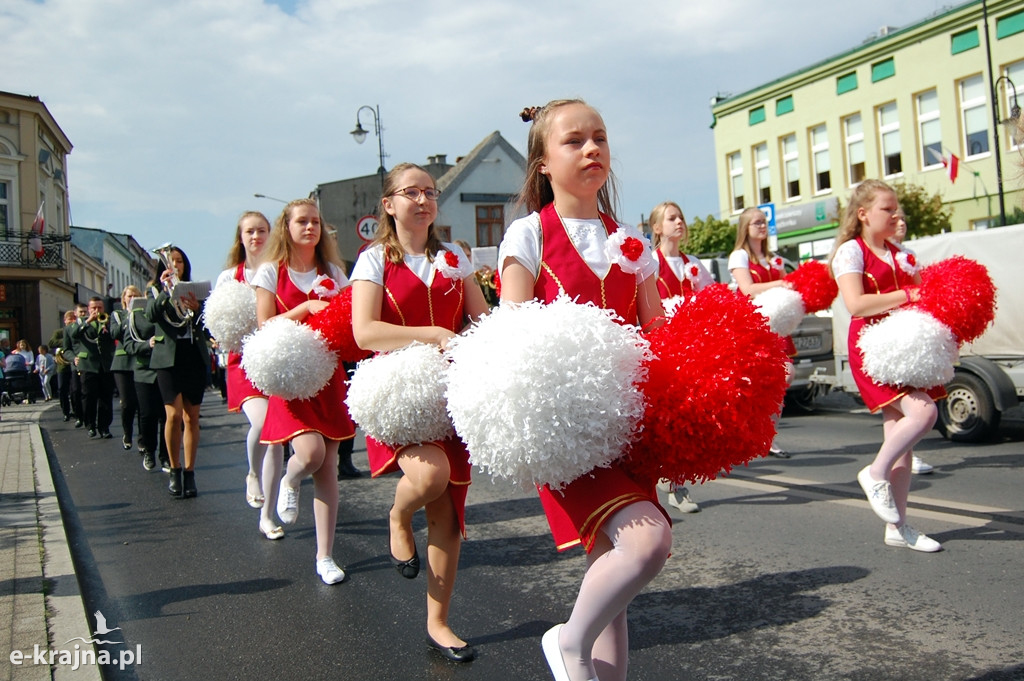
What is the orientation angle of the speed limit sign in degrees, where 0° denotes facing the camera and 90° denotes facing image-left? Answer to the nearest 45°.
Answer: approximately 0°

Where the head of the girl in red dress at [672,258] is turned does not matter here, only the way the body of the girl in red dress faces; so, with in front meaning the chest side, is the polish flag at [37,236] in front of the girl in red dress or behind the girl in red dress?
behind

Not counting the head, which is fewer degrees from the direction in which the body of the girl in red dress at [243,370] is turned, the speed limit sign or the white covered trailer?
the white covered trailer

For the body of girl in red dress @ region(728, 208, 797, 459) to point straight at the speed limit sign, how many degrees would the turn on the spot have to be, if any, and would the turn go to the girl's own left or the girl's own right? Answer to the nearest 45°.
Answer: approximately 180°

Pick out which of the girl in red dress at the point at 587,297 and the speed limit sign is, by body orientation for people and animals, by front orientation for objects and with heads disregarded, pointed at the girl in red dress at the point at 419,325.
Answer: the speed limit sign

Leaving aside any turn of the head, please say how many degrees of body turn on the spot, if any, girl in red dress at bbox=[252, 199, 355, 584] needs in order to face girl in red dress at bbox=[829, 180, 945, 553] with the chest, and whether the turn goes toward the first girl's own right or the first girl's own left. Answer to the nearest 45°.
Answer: approximately 45° to the first girl's own left

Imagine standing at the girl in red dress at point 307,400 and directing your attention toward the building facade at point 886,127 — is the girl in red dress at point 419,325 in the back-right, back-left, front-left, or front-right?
back-right

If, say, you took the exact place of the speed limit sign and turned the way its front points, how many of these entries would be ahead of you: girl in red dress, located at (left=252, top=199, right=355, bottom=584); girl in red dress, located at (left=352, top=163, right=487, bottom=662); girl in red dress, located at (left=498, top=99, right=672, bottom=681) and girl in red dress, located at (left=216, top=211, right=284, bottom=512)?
4

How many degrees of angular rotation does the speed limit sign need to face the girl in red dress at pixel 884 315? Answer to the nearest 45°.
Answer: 0° — it already faces them

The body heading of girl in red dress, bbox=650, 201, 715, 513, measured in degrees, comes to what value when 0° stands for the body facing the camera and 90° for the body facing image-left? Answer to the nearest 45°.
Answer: approximately 315°

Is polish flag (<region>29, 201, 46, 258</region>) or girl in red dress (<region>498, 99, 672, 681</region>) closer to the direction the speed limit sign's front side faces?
the girl in red dress

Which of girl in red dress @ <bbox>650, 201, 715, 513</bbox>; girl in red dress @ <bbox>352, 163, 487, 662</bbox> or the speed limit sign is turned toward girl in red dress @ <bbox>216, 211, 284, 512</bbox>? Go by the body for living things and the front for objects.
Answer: the speed limit sign
